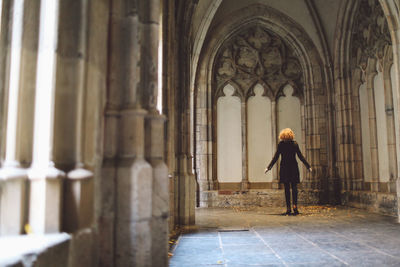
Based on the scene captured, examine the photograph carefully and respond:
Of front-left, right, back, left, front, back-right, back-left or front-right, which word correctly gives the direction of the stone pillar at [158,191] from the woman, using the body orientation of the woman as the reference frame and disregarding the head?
back

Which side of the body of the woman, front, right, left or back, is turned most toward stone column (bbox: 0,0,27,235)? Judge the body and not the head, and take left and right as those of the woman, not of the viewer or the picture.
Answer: back

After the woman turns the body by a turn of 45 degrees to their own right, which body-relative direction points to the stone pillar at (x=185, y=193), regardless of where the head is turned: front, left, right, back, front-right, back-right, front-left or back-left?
back

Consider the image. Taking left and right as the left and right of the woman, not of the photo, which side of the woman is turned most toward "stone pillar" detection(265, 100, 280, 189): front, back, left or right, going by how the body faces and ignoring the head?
front

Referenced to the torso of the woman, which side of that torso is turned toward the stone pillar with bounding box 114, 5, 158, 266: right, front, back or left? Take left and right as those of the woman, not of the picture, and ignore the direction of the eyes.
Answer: back

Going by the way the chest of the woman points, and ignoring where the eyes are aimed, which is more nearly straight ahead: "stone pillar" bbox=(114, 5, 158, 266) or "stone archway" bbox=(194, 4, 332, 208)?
the stone archway

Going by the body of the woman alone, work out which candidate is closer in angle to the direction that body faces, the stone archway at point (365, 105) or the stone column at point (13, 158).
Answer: the stone archway

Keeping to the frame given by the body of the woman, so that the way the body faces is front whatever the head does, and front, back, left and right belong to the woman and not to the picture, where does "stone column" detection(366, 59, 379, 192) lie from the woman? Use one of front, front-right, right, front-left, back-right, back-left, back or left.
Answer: front-right

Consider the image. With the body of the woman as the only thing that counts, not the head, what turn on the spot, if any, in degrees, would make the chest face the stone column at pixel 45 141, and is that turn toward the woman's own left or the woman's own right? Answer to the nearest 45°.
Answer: approximately 180°

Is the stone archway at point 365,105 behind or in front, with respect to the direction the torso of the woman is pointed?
in front

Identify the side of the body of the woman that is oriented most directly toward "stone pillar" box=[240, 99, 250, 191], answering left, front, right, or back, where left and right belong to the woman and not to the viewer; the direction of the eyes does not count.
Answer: front

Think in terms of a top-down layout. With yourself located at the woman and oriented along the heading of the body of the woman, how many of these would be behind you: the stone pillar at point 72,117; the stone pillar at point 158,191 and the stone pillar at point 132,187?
3

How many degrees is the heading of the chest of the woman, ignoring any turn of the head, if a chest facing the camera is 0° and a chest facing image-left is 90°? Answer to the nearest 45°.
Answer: approximately 180°

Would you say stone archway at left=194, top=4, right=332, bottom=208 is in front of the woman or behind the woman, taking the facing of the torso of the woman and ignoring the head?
in front

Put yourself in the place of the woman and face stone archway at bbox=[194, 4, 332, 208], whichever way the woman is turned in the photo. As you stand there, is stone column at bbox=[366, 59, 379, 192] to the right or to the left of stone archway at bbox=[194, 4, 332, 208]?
right

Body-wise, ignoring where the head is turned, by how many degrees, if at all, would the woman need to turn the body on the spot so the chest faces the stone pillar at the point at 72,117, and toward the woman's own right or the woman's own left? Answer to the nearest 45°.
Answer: approximately 180°
